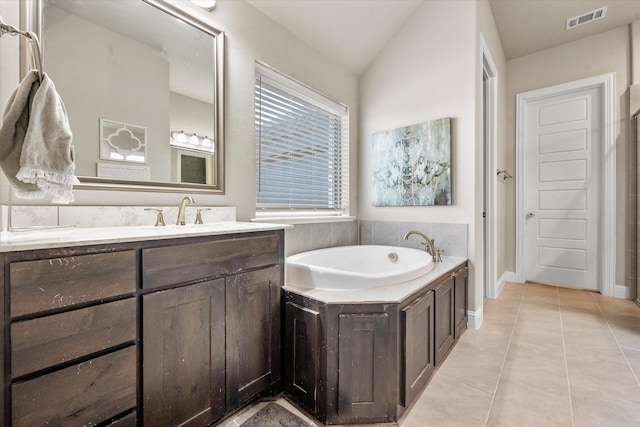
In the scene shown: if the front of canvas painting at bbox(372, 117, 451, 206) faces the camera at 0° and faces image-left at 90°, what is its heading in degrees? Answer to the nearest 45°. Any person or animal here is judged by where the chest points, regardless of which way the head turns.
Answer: approximately 45°

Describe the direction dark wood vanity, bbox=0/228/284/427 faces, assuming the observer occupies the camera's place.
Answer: facing the viewer and to the right of the viewer

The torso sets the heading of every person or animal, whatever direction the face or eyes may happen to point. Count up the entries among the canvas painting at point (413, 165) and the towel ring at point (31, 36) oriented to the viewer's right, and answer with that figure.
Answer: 1

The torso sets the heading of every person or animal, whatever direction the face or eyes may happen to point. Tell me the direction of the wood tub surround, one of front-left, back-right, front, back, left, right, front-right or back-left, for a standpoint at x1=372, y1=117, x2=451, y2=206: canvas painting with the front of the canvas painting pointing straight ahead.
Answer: front-left

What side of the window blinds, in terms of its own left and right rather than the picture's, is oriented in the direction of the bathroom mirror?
right

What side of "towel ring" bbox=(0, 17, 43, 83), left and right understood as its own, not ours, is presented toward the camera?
right

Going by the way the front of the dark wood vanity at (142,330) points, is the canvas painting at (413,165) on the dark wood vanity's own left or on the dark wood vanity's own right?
on the dark wood vanity's own left

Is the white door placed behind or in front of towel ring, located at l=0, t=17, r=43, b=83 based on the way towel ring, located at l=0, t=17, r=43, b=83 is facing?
in front
